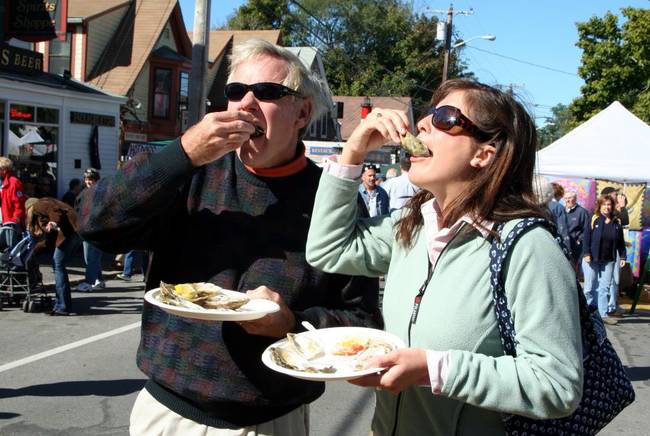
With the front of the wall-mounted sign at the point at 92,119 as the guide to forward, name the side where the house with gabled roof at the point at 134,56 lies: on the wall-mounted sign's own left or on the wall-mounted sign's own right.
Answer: on the wall-mounted sign's own left

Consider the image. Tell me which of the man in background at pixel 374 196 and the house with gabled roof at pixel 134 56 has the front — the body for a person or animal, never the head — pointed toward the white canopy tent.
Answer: the house with gabled roof

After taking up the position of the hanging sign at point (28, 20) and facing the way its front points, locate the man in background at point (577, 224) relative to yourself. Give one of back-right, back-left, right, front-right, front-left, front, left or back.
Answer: front-left

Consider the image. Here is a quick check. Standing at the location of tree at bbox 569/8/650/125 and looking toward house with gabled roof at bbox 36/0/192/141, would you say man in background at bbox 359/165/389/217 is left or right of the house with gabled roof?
left

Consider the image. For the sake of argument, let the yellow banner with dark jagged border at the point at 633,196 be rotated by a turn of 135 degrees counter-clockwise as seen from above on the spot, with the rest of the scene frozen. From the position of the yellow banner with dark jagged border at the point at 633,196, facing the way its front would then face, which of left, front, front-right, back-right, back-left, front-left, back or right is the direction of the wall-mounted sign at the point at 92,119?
back-left

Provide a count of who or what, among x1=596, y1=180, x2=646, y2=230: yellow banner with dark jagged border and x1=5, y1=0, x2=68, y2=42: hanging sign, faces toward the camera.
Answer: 2

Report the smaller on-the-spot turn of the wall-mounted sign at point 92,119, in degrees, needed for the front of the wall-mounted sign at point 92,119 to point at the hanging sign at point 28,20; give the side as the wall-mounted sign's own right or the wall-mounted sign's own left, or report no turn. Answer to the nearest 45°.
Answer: approximately 90° to the wall-mounted sign's own right

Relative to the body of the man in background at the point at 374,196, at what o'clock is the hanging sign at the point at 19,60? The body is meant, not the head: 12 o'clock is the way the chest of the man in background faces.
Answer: The hanging sign is roughly at 4 o'clock from the man in background.

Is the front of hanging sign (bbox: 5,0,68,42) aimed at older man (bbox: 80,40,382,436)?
yes
